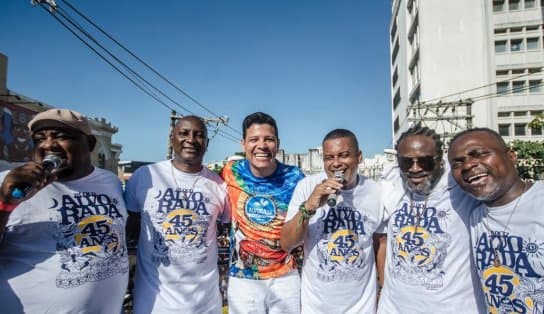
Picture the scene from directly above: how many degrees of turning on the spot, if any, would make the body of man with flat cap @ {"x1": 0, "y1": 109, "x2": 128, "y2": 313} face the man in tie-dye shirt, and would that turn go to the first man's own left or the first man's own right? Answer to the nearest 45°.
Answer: approximately 45° to the first man's own left

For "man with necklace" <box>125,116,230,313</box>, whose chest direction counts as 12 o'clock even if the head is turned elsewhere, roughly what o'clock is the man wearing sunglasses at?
The man wearing sunglasses is roughly at 10 o'clock from the man with necklace.

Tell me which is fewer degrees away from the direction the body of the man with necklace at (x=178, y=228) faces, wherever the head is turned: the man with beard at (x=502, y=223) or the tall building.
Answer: the man with beard

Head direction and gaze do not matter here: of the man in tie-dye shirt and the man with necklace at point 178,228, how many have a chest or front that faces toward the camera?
2

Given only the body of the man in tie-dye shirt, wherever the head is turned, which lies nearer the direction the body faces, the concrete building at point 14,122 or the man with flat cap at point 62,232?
the man with flat cap

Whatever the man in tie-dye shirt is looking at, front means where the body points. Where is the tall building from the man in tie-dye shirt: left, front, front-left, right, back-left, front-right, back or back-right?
back-left

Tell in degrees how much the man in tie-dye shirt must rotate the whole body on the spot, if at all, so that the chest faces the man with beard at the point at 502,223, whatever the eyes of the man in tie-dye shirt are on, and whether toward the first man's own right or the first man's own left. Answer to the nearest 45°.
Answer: approximately 45° to the first man's own left

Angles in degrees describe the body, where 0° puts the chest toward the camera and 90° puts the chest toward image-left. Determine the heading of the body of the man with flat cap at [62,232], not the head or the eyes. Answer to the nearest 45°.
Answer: approximately 315°
